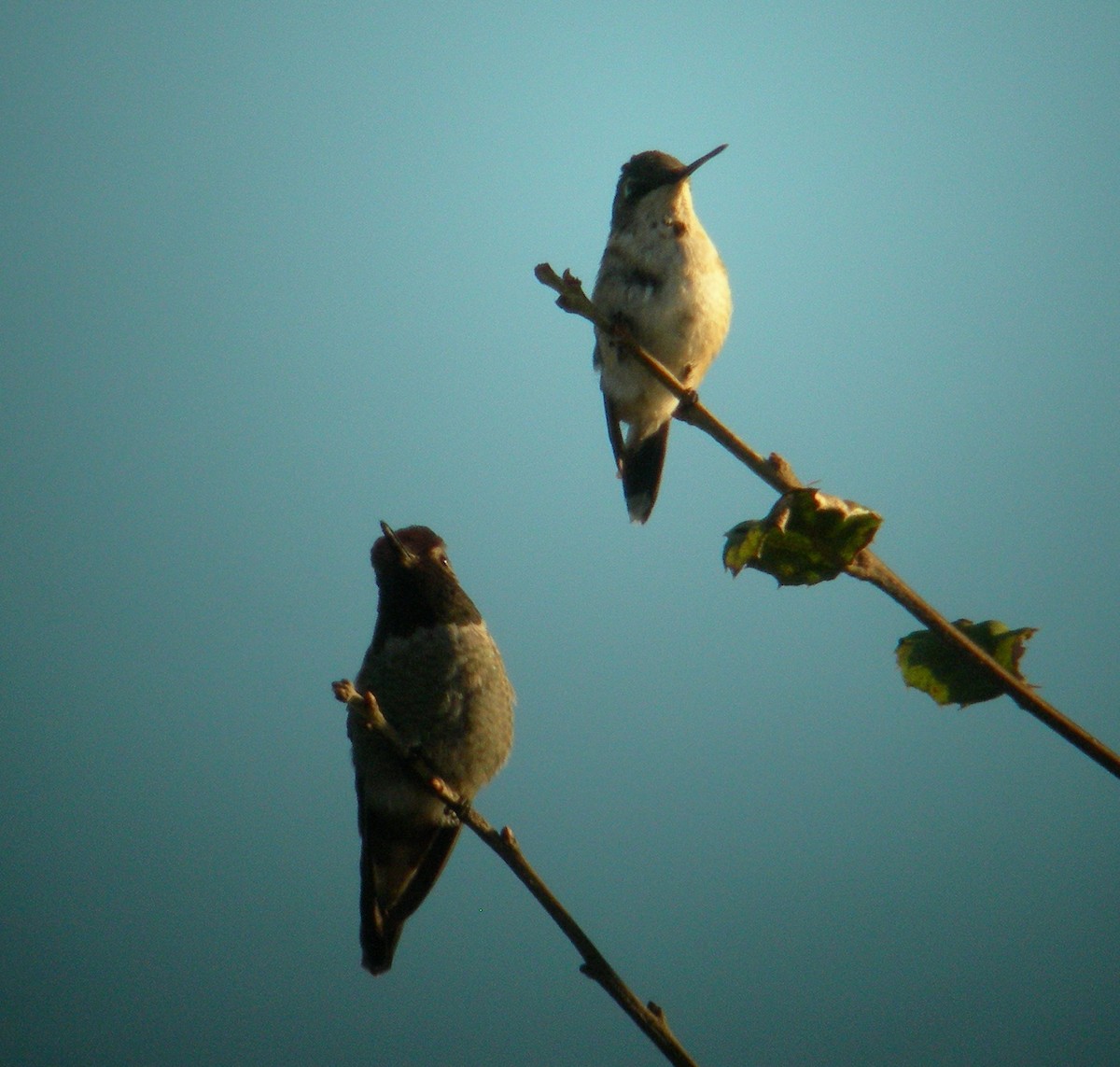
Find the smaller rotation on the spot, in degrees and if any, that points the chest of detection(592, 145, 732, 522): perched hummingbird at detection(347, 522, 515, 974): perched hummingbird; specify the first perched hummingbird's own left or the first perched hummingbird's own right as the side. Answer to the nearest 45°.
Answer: approximately 135° to the first perched hummingbird's own right

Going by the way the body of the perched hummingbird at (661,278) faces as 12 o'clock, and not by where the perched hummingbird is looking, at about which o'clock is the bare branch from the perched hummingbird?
The bare branch is roughly at 2 o'clock from the perched hummingbird.

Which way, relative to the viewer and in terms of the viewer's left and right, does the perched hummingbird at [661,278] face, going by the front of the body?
facing the viewer and to the right of the viewer
